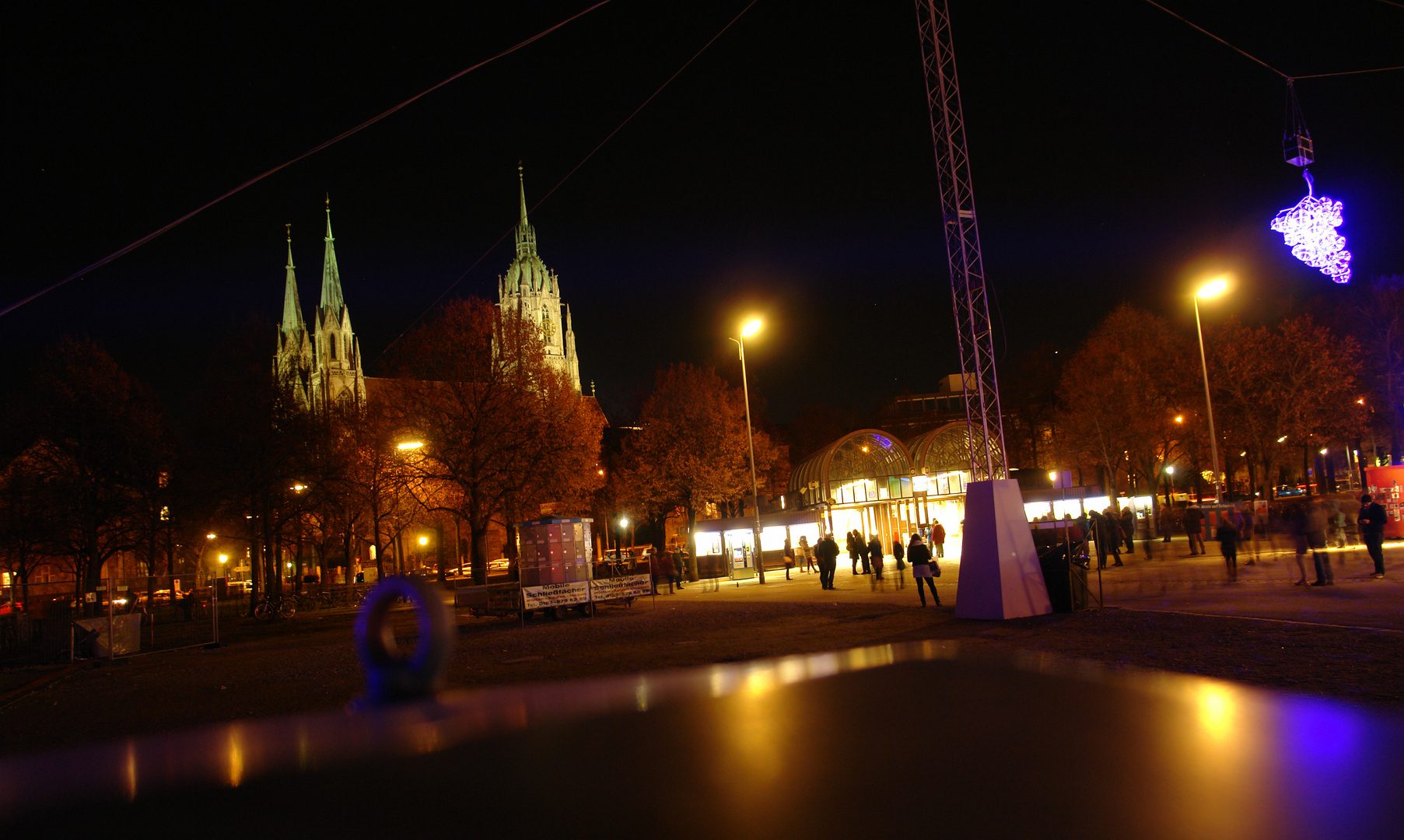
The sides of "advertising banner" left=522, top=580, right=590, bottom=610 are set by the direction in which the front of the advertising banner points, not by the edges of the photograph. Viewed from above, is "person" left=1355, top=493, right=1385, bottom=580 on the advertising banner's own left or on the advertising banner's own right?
on the advertising banner's own left

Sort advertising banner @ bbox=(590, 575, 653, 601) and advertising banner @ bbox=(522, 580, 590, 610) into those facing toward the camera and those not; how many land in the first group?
2

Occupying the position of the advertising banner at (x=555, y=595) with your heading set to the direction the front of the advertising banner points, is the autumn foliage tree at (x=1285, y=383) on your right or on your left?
on your left

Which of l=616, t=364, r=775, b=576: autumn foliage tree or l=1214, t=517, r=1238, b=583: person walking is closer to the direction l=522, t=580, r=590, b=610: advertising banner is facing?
the person walking

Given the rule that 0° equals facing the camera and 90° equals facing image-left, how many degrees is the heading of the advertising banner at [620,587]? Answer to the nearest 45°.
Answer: approximately 0°

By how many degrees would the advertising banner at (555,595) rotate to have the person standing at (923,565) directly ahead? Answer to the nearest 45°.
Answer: approximately 45° to its left

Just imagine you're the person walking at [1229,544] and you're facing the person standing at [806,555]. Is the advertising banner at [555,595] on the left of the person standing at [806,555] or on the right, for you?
left

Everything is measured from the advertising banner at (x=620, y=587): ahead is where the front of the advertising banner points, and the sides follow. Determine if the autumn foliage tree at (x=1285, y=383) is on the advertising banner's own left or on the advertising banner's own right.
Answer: on the advertising banner's own left
